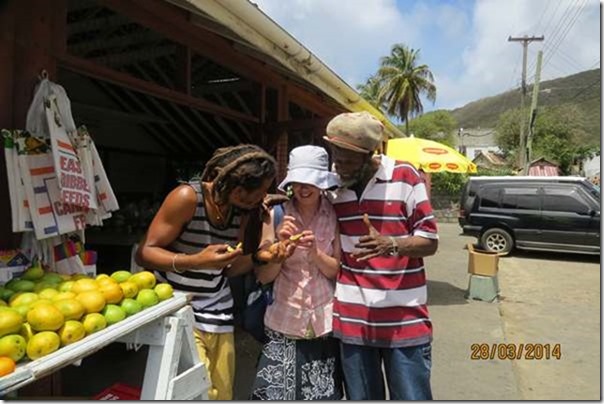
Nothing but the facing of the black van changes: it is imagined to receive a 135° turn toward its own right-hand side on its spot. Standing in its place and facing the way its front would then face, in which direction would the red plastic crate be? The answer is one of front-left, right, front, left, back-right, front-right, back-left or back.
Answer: front-left

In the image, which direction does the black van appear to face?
to the viewer's right

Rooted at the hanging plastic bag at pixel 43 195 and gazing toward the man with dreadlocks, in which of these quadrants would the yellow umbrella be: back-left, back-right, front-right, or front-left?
front-left

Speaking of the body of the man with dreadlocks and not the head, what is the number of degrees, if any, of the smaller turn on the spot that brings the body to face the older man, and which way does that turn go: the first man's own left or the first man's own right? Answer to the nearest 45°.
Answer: approximately 45° to the first man's own left

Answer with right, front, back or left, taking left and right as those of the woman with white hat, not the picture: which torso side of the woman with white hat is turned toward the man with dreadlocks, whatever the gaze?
right

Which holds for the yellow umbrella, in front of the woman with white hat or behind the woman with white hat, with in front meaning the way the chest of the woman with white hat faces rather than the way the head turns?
behind

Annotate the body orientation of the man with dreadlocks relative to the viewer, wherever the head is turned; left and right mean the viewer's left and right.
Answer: facing the viewer and to the right of the viewer

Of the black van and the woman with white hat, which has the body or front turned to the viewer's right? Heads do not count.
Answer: the black van

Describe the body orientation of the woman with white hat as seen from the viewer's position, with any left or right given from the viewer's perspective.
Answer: facing the viewer

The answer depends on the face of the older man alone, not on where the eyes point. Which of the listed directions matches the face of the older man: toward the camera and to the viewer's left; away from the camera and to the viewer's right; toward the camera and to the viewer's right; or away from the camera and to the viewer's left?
toward the camera and to the viewer's left

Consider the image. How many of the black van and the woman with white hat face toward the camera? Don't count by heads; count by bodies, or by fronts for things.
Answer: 1

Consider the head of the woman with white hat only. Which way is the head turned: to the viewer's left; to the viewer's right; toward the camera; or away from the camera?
toward the camera

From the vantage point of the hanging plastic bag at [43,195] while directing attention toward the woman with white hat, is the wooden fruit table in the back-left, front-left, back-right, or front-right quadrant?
front-right
